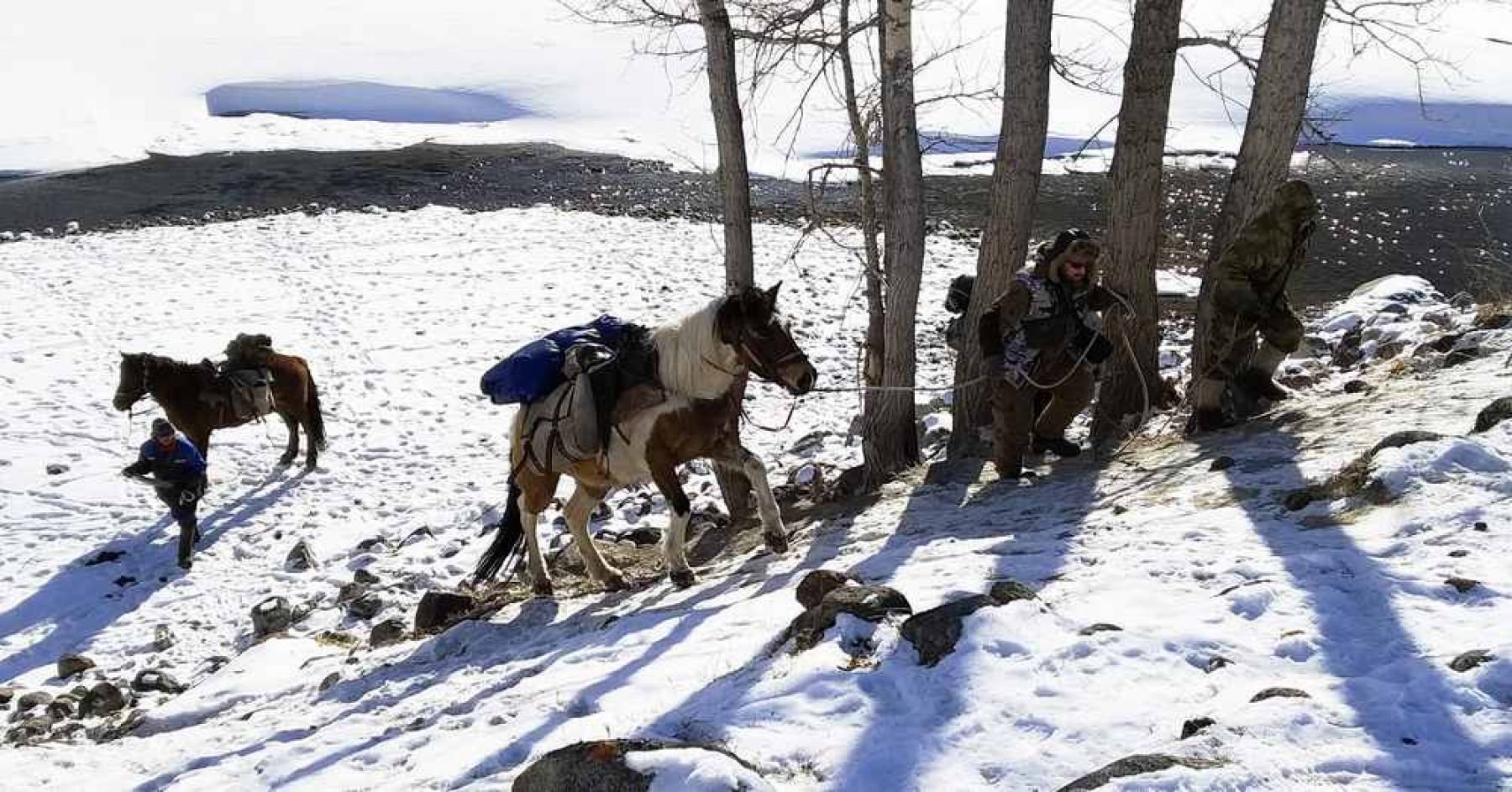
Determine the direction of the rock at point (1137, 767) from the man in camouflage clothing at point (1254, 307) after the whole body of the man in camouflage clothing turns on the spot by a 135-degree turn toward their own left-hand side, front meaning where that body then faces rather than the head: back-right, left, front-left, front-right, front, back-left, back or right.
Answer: back-left

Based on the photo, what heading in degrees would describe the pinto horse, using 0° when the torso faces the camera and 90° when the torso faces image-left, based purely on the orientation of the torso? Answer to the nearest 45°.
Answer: approximately 270°

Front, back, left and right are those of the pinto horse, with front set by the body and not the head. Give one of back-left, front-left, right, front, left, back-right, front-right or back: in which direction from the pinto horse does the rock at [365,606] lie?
back-left

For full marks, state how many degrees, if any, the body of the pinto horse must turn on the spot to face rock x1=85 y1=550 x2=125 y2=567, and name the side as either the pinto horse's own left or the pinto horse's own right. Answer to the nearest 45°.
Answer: approximately 135° to the pinto horse's own left

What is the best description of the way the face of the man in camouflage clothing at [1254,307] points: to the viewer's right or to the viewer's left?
to the viewer's right

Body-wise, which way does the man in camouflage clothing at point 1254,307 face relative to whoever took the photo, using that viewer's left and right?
facing to the right of the viewer

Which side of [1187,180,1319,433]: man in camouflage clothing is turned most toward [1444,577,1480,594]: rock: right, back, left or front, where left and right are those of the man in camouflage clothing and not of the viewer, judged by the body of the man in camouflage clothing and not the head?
right

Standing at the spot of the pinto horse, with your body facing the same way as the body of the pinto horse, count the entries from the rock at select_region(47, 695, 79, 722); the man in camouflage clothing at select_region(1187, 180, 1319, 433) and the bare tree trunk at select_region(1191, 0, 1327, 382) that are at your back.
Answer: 1

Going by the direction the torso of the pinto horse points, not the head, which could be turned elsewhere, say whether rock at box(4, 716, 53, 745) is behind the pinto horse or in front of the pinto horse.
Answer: behind

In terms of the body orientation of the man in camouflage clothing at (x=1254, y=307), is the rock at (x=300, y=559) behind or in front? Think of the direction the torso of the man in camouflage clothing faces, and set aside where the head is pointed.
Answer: behind
